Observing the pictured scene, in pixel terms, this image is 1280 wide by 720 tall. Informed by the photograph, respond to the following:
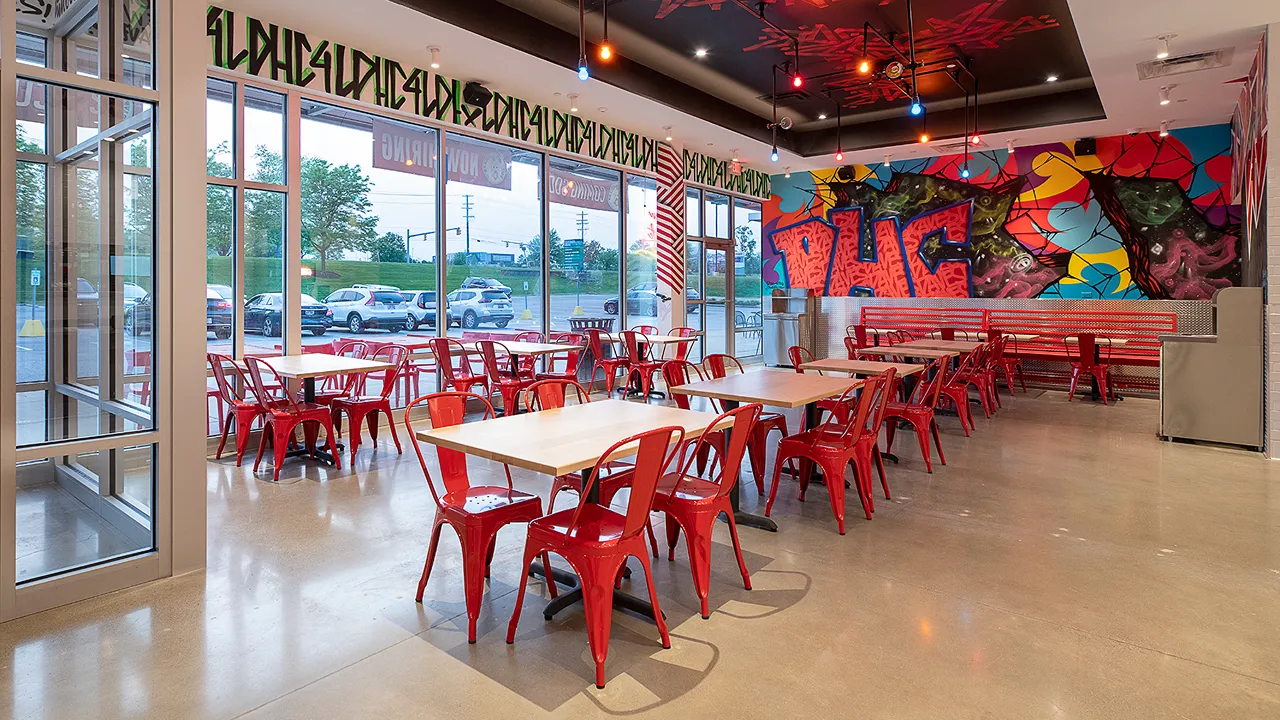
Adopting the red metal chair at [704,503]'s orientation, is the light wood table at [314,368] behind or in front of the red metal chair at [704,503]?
in front

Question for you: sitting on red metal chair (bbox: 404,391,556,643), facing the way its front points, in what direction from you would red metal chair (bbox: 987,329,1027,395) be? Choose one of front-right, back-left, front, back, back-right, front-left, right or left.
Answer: left

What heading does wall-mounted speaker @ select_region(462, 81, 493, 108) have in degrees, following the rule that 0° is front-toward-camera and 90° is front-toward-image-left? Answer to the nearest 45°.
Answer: approximately 315°

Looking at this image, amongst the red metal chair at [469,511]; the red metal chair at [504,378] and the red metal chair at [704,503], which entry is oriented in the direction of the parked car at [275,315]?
the red metal chair at [704,503]

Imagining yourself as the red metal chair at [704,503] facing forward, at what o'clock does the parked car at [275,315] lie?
The parked car is roughly at 12 o'clock from the red metal chair.

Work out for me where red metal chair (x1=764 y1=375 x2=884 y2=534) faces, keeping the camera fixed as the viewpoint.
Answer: facing away from the viewer and to the left of the viewer

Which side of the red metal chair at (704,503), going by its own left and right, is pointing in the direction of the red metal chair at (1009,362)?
right

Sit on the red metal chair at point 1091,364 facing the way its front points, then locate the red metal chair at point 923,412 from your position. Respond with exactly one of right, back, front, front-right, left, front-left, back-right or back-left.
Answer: back

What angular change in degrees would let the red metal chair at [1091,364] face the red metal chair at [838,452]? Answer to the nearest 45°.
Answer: approximately 180°

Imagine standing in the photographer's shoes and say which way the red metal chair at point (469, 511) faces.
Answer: facing the viewer and to the right of the viewer

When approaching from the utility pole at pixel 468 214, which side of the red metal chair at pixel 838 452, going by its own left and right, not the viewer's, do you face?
front

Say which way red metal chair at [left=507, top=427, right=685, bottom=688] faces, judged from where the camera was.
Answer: facing away from the viewer and to the left of the viewer

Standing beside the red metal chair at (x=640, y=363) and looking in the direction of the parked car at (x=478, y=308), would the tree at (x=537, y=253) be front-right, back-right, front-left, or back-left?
front-right

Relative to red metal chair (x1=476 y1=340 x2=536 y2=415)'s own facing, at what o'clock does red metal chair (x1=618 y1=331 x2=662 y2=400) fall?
red metal chair (x1=618 y1=331 x2=662 y2=400) is roughly at 9 o'clock from red metal chair (x1=476 y1=340 x2=536 y2=415).

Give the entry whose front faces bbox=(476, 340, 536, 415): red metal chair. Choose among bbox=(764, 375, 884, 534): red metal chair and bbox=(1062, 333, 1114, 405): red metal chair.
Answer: bbox=(764, 375, 884, 534): red metal chair
